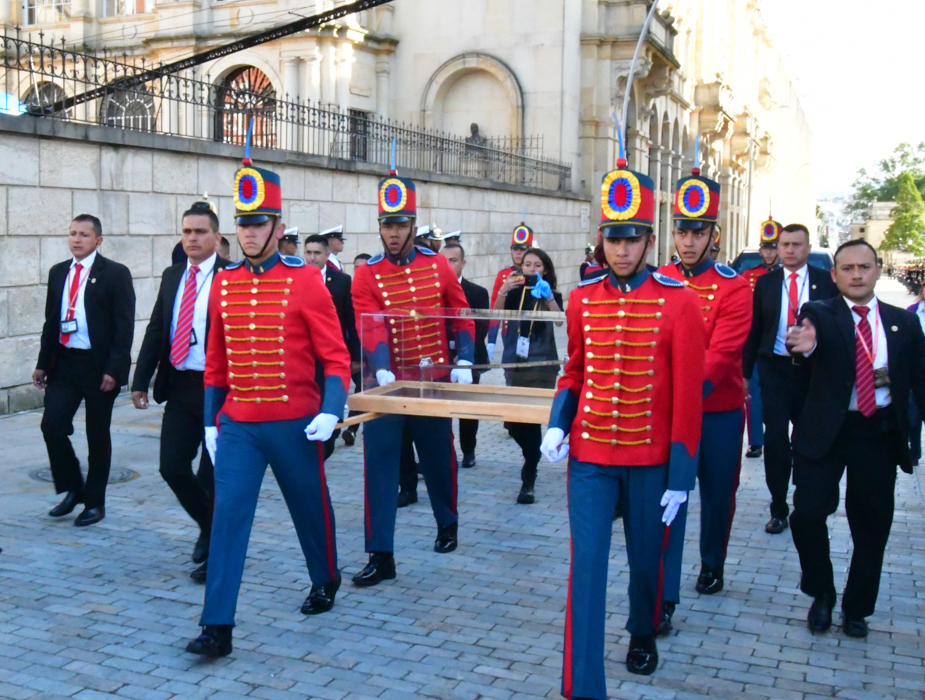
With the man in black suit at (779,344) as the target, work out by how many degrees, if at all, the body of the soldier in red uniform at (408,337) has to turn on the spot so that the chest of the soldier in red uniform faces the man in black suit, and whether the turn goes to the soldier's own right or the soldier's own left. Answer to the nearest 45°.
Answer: approximately 90° to the soldier's own left

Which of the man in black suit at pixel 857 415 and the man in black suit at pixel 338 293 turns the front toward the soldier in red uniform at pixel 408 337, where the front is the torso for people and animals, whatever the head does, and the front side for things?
the man in black suit at pixel 338 293

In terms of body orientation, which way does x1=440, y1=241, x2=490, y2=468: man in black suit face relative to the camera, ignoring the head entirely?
toward the camera

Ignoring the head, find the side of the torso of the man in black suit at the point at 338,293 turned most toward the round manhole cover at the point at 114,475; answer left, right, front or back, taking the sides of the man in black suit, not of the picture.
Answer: right

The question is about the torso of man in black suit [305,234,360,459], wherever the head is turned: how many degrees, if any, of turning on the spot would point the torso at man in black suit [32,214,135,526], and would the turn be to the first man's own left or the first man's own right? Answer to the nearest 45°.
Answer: approximately 45° to the first man's own right

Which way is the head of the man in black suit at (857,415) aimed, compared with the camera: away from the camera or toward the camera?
toward the camera

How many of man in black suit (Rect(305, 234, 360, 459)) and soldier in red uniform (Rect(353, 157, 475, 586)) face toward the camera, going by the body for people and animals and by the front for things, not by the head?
2

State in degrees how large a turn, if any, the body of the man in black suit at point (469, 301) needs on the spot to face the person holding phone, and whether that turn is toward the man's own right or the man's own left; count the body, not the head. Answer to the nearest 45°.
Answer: approximately 90° to the man's own left

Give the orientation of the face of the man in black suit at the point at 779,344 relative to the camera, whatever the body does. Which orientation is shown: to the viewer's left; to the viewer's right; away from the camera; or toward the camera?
toward the camera

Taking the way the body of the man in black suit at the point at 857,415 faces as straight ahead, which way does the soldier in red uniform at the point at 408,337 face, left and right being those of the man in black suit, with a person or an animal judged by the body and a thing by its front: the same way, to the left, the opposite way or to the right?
the same way

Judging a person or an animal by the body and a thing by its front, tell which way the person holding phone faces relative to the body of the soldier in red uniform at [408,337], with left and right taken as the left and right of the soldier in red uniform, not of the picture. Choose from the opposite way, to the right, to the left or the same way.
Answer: the same way

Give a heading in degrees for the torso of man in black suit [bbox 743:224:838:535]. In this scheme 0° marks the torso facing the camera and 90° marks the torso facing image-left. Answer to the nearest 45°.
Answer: approximately 0°

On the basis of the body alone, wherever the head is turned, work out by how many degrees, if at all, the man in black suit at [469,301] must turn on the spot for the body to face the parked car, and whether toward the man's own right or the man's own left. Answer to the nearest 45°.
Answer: approximately 135° to the man's own left

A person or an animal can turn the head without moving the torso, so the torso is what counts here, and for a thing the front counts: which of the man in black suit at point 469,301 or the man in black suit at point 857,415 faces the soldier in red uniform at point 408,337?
the man in black suit at point 469,301

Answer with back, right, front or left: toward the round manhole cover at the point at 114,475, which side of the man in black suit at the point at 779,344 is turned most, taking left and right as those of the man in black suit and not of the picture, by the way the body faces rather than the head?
right

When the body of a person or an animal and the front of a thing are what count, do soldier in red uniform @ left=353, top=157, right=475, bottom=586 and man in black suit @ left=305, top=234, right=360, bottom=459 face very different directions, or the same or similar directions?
same or similar directions

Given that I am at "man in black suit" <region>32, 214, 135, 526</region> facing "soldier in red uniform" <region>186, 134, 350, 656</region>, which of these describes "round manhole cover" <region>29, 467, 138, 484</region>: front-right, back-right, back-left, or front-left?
back-left

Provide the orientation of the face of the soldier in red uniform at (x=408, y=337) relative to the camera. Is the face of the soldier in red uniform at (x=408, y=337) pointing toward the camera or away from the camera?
toward the camera

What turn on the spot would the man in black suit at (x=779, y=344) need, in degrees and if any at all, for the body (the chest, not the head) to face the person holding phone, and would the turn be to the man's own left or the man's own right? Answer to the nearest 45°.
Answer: approximately 90° to the man's own right

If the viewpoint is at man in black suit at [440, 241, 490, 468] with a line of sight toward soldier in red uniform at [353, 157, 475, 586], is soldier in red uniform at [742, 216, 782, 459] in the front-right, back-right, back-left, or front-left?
back-left
